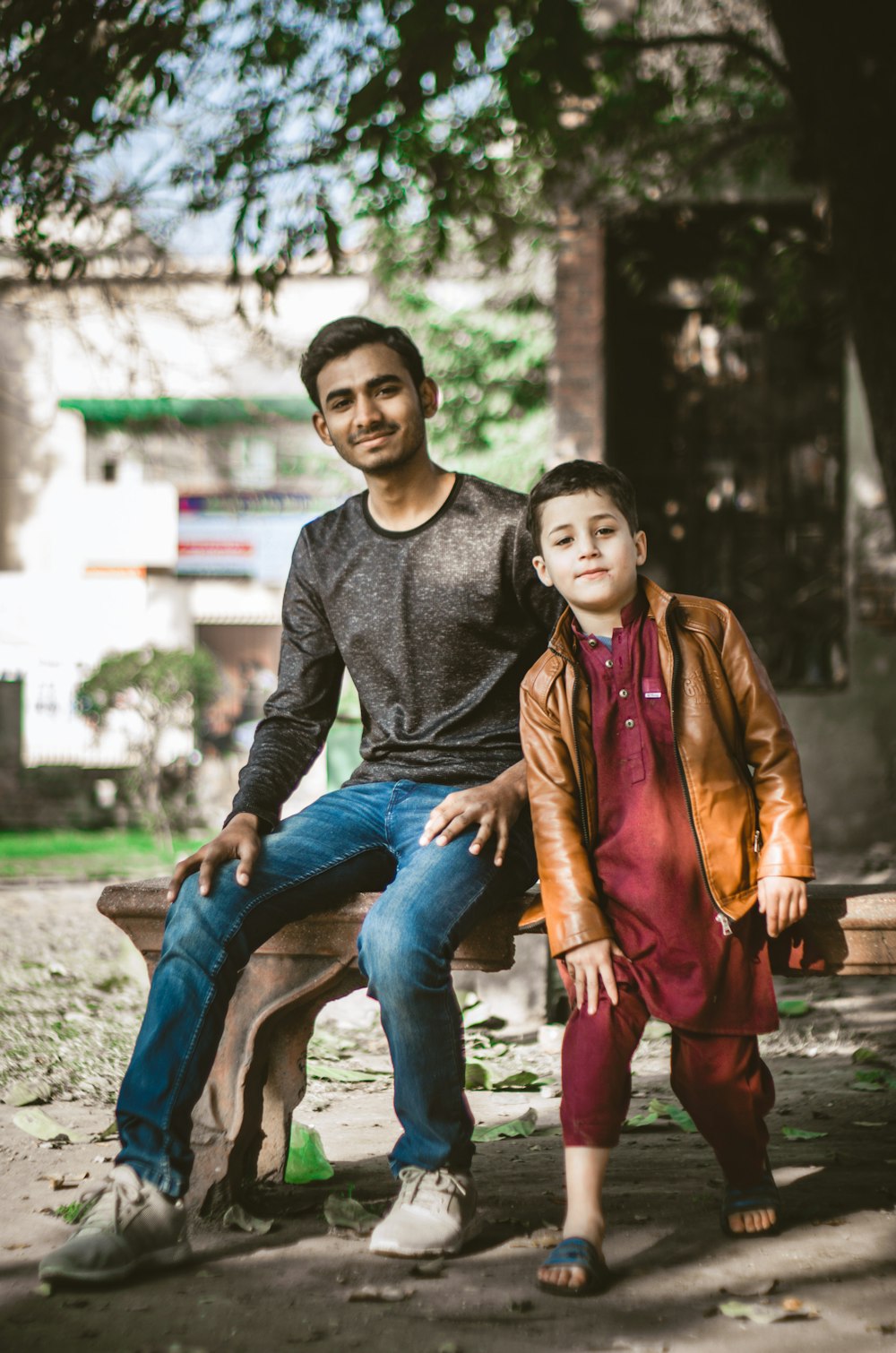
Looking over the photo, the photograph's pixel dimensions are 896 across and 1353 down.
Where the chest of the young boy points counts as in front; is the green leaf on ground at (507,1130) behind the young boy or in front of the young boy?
behind

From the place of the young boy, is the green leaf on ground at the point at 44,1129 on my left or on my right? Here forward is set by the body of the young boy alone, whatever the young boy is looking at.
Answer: on my right

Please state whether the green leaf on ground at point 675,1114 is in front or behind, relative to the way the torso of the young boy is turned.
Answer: behind

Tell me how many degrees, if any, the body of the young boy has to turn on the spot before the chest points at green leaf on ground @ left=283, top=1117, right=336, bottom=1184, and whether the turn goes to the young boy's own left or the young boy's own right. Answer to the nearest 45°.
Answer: approximately 135° to the young boy's own right

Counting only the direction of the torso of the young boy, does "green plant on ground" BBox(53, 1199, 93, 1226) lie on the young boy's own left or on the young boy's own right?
on the young boy's own right

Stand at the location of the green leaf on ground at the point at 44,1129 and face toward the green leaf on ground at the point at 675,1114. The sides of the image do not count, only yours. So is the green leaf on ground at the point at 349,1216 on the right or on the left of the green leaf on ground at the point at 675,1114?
right

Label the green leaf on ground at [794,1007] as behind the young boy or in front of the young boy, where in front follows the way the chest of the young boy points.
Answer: behind

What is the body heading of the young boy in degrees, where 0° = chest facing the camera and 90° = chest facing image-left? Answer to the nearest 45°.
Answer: approximately 0°
